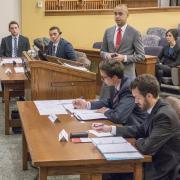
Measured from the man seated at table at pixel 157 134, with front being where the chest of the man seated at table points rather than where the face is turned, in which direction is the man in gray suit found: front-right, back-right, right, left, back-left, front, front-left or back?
right

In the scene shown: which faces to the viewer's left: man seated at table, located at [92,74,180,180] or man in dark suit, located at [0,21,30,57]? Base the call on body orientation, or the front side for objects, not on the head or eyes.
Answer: the man seated at table

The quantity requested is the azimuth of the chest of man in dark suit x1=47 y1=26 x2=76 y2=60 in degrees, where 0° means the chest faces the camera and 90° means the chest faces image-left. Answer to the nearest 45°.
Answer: approximately 45°

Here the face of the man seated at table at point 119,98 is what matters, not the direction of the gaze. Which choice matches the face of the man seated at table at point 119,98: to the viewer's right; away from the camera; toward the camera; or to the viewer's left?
to the viewer's left

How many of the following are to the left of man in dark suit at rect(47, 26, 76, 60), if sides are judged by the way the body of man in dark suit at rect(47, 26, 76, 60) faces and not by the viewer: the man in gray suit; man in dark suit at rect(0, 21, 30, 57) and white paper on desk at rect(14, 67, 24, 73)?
1

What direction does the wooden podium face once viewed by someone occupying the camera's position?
facing to the left of the viewer

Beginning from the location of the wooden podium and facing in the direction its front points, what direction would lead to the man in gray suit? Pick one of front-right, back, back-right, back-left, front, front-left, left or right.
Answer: back-right

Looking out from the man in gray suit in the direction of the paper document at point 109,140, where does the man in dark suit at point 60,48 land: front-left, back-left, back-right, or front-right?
back-right

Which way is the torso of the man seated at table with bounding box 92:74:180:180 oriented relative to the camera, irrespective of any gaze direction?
to the viewer's left

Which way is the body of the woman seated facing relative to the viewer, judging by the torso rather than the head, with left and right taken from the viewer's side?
facing the viewer and to the left of the viewer

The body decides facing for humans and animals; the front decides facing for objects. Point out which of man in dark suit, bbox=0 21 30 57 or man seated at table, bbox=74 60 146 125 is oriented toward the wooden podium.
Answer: the man in dark suit

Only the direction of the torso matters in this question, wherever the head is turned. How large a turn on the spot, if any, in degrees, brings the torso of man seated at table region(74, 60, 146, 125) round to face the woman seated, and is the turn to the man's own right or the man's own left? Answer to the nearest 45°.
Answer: approximately 135° to the man's own right
